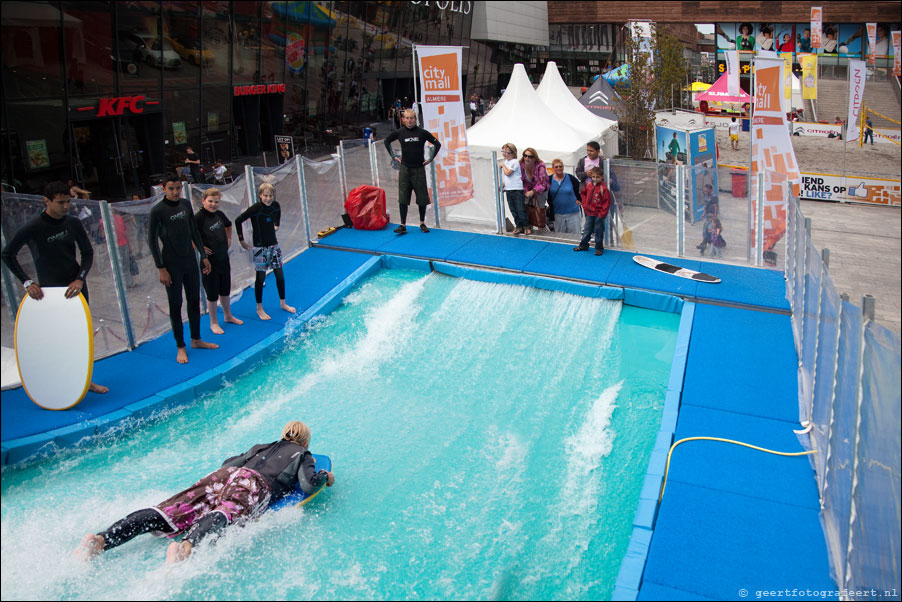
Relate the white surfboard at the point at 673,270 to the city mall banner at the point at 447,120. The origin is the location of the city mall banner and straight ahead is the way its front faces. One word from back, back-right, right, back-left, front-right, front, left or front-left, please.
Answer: front-left

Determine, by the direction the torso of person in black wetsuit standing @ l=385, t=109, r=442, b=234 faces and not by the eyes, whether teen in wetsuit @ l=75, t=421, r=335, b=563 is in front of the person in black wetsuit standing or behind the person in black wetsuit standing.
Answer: in front

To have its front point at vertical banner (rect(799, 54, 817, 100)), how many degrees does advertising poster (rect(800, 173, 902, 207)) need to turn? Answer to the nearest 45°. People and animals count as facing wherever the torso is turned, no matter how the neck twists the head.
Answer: approximately 180°

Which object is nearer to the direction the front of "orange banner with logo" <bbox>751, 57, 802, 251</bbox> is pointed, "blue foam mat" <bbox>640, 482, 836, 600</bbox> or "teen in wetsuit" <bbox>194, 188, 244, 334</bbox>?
the blue foam mat

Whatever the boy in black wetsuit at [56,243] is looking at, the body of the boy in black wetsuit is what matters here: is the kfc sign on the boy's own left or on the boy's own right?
on the boy's own left

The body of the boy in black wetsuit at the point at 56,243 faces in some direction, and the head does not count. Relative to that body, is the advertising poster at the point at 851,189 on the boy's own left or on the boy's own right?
on the boy's own left

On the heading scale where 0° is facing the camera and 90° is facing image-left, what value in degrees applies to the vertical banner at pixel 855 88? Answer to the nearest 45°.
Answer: approximately 0°

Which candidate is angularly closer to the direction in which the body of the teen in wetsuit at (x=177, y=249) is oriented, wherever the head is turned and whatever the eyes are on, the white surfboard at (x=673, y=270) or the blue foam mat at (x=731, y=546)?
the blue foam mat

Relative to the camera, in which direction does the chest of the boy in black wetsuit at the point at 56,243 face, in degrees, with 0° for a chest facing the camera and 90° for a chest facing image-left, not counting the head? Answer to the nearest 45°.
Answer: approximately 315°
